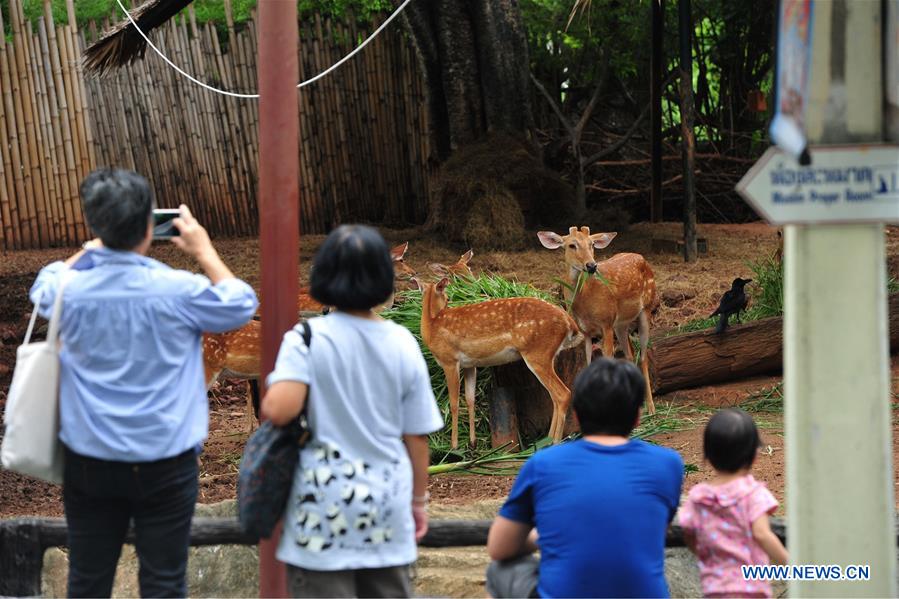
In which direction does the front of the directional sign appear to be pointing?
toward the camera

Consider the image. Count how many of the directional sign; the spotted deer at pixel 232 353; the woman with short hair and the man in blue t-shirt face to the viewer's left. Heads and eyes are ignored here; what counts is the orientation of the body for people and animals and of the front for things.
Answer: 0

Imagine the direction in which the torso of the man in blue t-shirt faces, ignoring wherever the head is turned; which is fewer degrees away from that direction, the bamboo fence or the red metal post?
the bamboo fence

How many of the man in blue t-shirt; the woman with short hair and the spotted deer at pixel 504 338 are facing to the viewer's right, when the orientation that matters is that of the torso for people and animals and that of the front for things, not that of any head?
0

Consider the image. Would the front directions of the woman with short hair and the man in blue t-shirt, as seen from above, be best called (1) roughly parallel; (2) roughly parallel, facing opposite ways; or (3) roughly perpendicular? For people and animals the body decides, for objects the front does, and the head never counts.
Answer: roughly parallel

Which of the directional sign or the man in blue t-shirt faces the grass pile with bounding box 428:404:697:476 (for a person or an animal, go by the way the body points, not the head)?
the man in blue t-shirt

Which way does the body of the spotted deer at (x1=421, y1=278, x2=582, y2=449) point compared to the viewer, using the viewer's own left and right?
facing to the left of the viewer

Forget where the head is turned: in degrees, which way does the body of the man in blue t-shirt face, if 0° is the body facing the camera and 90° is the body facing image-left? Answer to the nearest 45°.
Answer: approximately 180°

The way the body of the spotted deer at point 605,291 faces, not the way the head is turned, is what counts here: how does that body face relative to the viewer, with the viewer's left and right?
facing the viewer and to the left of the viewer

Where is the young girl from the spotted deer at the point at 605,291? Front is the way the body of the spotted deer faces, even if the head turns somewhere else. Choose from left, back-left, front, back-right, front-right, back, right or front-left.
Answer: front-left

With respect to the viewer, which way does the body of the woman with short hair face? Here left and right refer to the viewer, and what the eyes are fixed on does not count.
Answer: facing away from the viewer

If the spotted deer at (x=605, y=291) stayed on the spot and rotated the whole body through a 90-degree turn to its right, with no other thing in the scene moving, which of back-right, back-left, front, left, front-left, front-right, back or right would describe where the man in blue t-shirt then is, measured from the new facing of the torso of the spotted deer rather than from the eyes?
back-left

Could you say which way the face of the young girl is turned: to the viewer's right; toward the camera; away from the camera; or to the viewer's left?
away from the camera

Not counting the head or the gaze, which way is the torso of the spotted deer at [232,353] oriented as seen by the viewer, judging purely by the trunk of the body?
to the viewer's right

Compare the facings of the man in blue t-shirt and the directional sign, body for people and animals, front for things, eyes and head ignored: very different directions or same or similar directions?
very different directions

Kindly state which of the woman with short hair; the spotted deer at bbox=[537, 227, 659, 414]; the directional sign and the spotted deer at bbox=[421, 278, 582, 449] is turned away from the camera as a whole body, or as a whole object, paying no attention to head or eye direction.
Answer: the woman with short hair

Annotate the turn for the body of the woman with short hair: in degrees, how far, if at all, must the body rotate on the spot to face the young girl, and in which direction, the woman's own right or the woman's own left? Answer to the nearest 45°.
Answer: approximately 90° to the woman's own right

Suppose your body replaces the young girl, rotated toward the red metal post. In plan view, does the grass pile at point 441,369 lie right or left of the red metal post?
right
